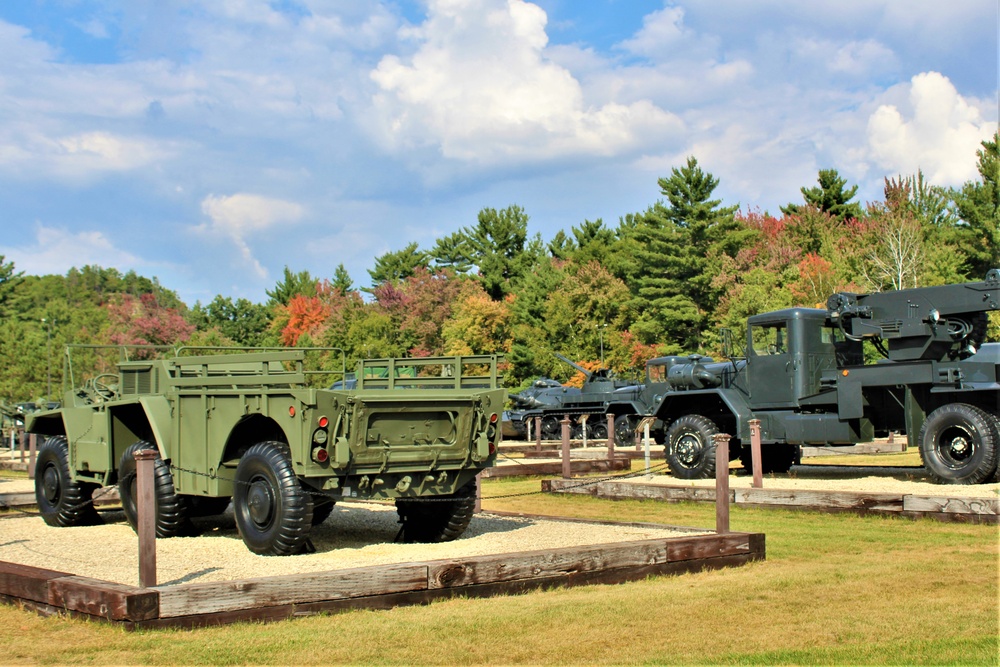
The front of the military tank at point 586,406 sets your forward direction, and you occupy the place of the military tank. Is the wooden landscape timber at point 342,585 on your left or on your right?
on your left

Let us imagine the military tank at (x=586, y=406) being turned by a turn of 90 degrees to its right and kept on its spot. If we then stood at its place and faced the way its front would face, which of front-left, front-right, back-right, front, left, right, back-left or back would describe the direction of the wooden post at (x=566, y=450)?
back

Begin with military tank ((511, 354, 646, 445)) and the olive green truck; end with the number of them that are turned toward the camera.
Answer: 0

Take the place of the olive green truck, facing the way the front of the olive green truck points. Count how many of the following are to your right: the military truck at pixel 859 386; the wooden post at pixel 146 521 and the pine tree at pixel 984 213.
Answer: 2

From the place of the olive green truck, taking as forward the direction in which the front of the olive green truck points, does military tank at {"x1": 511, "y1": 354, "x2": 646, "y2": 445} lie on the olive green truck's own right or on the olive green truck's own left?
on the olive green truck's own right

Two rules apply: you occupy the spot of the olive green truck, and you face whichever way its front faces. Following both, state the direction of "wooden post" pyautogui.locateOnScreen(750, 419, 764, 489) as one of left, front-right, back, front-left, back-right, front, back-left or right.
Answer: right

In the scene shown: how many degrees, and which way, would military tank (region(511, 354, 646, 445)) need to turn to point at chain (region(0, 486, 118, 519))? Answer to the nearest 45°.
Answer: approximately 90° to its left

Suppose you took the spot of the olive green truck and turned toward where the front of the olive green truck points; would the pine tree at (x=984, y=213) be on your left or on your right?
on your right

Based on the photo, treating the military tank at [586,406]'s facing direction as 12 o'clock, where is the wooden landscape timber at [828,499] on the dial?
The wooden landscape timber is roughly at 9 o'clock from the military tank.

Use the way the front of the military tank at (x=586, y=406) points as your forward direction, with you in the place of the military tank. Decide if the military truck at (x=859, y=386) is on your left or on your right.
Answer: on your left

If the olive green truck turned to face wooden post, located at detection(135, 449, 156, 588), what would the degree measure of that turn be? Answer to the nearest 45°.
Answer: approximately 135° to its left

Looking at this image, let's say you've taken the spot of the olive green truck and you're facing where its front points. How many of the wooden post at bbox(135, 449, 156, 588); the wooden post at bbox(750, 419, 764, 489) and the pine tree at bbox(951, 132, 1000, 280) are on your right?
2

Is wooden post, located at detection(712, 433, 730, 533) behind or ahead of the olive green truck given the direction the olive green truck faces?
behind

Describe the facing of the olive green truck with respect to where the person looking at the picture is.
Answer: facing away from the viewer and to the left of the viewer

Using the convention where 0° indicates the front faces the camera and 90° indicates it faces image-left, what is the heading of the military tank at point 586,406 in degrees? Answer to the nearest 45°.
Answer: approximately 90°

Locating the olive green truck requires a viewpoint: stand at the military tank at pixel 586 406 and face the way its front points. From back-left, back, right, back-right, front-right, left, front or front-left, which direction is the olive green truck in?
left

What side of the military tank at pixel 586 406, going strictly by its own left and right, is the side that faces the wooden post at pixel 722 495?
left

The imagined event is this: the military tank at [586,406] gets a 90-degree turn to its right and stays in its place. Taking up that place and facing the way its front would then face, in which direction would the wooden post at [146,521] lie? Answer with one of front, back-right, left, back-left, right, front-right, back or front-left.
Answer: back
